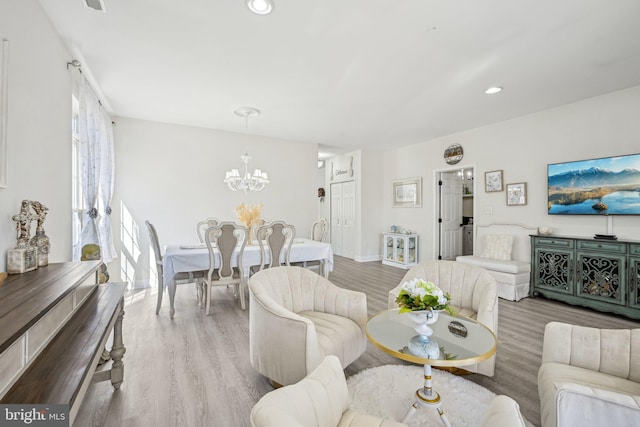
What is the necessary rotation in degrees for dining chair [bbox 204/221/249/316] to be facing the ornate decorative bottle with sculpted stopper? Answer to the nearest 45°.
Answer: approximately 135° to its left

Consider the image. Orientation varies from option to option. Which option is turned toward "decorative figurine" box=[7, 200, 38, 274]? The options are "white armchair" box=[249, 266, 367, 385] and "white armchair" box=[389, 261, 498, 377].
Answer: "white armchair" box=[389, 261, 498, 377]

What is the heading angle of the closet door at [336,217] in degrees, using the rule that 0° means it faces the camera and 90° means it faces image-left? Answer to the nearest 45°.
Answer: approximately 45°

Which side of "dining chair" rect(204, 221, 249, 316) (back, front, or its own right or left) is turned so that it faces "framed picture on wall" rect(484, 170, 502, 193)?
right

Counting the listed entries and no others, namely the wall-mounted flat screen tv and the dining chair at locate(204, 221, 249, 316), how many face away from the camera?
1

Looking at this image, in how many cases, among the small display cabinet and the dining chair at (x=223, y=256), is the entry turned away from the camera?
1

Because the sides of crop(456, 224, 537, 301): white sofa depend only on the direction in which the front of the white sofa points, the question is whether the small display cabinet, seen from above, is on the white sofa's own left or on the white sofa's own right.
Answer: on the white sofa's own right

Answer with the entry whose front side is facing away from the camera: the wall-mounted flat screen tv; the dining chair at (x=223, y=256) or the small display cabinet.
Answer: the dining chair

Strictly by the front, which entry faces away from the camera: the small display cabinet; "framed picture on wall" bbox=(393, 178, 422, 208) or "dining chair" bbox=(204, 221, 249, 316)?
the dining chair

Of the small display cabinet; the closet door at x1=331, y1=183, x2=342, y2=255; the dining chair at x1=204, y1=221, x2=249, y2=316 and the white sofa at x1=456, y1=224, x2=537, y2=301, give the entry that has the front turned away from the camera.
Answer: the dining chair

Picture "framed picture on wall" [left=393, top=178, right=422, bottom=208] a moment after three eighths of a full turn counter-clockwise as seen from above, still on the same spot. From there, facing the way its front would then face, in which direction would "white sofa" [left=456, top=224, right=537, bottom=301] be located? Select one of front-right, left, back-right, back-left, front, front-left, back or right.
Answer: front-right

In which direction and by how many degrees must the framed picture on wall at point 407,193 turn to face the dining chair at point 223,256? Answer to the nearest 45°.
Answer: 0° — it already faces it

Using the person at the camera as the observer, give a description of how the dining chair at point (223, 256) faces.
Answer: facing away from the viewer

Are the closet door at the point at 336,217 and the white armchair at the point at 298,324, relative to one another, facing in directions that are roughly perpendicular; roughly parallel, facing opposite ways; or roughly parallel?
roughly perpendicular

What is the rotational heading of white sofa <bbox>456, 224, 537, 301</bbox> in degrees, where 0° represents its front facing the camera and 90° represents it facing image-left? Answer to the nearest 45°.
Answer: approximately 45°
